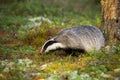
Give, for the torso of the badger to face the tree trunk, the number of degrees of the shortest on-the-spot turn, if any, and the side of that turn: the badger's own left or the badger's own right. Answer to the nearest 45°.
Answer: approximately 135° to the badger's own right

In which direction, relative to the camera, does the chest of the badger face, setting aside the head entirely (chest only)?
to the viewer's left
